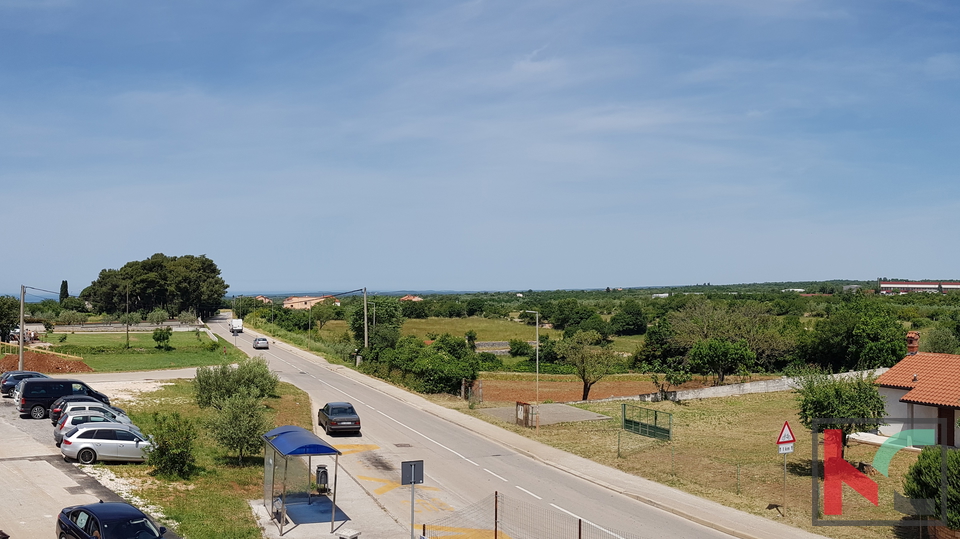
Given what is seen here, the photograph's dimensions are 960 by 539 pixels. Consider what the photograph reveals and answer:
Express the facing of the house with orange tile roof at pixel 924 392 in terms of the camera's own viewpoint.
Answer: facing the viewer and to the left of the viewer

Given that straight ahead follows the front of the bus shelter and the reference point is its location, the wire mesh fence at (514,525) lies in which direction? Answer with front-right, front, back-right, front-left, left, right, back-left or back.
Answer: front

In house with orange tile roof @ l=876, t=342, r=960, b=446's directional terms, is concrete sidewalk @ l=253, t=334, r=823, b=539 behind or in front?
in front

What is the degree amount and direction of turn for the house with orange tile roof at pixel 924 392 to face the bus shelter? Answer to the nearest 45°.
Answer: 0° — it already faces it

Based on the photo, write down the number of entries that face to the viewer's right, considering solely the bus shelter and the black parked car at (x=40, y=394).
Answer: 2

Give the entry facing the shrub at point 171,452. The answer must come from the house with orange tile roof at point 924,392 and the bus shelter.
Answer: the house with orange tile roof

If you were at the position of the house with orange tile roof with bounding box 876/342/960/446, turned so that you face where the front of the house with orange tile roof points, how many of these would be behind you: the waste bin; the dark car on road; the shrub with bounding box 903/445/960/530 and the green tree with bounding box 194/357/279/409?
0

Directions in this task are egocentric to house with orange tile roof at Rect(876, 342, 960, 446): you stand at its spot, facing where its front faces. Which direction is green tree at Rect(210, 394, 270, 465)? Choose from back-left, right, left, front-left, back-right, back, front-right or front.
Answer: front

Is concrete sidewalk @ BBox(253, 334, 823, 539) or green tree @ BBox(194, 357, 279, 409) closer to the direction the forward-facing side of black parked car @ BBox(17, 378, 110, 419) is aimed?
the green tree

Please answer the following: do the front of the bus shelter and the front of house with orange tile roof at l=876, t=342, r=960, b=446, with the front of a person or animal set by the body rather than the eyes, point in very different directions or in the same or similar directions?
very different directions

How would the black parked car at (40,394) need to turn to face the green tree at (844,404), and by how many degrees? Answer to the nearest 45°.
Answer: approximately 45° to its right

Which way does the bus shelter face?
to the viewer's right

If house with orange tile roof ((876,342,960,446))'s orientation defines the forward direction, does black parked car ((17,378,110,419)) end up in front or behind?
in front

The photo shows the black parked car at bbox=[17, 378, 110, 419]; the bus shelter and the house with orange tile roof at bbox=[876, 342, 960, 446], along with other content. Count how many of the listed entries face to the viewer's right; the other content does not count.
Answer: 2

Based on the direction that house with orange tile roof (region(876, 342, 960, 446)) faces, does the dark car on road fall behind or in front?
in front

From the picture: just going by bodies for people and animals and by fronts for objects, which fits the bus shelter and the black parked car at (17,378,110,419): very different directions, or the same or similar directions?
same or similar directions

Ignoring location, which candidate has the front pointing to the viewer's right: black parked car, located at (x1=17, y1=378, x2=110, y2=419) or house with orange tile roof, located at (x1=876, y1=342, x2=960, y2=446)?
the black parked car
